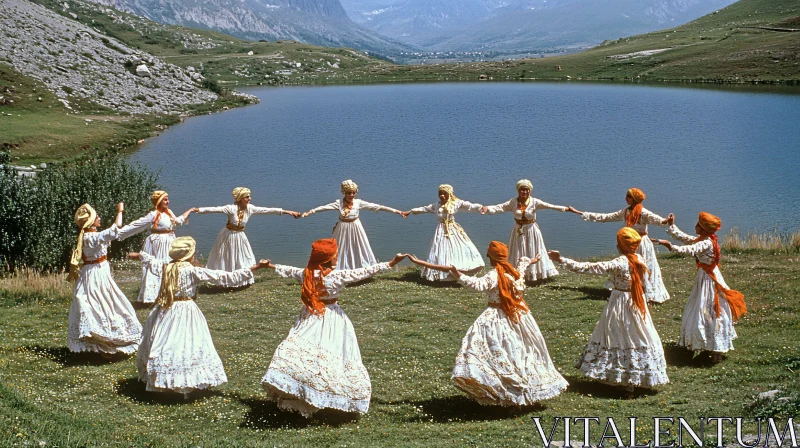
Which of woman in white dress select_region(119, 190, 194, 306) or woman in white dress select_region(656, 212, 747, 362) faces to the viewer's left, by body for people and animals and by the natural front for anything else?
woman in white dress select_region(656, 212, 747, 362)

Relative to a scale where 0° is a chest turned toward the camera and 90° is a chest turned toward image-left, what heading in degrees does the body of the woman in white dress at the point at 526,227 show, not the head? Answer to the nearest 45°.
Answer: approximately 0°

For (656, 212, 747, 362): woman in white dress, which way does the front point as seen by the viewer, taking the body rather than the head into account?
to the viewer's left

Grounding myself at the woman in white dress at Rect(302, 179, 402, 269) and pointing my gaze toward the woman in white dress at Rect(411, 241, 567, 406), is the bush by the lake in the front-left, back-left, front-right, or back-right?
back-right

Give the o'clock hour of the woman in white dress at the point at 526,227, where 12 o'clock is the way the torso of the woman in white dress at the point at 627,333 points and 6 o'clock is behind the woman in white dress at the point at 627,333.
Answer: the woman in white dress at the point at 526,227 is roughly at 1 o'clock from the woman in white dress at the point at 627,333.

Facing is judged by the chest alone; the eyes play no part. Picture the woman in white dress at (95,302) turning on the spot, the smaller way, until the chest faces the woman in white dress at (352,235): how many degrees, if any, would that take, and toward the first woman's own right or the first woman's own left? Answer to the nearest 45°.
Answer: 0° — they already face them

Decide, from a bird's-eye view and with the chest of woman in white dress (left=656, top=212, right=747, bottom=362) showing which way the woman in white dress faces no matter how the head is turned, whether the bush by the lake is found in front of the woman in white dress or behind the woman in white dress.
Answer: in front

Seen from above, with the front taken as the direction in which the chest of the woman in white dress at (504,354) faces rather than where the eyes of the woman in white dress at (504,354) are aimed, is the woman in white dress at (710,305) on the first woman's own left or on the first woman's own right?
on the first woman's own right

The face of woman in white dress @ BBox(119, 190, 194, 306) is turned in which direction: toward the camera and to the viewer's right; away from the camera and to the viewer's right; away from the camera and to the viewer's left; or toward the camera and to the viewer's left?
toward the camera and to the viewer's right

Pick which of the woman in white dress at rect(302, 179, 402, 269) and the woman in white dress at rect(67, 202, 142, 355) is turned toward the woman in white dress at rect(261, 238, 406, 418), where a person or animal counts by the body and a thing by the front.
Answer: the woman in white dress at rect(302, 179, 402, 269)

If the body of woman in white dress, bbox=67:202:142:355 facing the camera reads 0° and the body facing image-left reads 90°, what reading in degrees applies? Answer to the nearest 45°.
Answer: approximately 225°

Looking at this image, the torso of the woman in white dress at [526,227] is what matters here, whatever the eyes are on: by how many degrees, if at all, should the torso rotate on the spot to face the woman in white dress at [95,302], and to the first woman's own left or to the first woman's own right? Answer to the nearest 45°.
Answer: approximately 45° to the first woman's own right

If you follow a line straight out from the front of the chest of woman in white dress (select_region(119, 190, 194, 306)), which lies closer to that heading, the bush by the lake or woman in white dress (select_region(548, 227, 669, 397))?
the woman in white dress

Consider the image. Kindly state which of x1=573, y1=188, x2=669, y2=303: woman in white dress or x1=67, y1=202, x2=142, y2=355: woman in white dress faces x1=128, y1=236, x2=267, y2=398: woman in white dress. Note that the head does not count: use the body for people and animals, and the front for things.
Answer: x1=573, y1=188, x2=669, y2=303: woman in white dress

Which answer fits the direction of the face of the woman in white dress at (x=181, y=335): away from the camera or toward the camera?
away from the camera

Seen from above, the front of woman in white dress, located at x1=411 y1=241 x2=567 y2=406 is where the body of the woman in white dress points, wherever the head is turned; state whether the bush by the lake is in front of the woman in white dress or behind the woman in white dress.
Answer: in front
